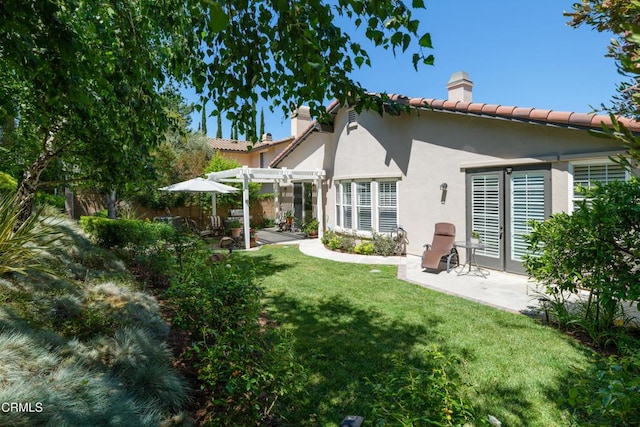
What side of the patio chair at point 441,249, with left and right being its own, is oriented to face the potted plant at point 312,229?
right

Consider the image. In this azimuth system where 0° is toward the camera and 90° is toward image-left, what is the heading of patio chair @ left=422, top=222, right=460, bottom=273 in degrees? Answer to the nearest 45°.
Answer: approximately 45°

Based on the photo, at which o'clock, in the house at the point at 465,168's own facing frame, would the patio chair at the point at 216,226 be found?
The patio chair is roughly at 2 o'clock from the house.

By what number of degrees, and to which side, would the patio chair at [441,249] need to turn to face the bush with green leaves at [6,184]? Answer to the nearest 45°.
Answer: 0° — it already faces it

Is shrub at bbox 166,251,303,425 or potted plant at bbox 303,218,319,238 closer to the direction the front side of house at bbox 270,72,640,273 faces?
the shrub

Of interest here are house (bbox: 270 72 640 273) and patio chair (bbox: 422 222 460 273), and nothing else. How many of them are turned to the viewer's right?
0

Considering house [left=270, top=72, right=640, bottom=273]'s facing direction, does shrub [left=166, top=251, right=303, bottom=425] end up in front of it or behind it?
in front

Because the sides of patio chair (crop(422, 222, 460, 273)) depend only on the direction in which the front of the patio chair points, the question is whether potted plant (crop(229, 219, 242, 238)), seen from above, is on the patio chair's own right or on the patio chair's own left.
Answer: on the patio chair's own right

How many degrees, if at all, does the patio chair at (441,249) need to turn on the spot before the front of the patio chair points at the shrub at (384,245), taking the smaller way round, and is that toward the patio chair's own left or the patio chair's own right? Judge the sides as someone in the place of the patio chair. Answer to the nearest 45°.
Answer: approximately 90° to the patio chair's own right

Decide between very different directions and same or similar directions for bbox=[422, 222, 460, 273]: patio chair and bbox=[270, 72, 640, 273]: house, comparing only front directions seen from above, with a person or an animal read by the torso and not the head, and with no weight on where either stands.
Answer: same or similar directions
